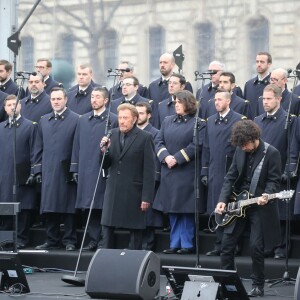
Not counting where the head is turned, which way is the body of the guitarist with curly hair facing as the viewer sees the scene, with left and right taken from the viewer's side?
facing the viewer and to the left of the viewer

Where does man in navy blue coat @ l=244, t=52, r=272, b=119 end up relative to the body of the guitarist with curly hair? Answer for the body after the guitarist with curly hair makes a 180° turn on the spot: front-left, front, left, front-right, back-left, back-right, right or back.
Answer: front-left

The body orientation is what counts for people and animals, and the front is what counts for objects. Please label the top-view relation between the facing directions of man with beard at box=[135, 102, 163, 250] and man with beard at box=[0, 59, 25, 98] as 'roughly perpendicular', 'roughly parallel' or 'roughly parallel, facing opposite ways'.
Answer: roughly parallel

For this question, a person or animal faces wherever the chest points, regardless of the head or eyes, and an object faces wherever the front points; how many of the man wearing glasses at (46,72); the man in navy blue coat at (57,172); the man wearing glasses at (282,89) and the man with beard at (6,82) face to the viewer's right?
0

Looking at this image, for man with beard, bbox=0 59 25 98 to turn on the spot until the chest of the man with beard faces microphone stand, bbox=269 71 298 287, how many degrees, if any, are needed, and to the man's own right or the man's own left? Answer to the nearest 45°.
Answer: approximately 90° to the man's own left

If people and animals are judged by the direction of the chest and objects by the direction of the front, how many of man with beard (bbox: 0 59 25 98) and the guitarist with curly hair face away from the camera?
0

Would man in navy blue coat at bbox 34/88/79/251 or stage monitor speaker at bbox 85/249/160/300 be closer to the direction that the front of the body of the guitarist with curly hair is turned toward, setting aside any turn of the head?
the stage monitor speaker

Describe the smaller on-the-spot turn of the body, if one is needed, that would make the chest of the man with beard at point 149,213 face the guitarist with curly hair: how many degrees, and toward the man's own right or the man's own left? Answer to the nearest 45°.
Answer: approximately 90° to the man's own left

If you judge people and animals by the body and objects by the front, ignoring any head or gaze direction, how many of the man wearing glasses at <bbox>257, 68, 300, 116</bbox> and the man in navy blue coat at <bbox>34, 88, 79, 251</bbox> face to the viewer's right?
0

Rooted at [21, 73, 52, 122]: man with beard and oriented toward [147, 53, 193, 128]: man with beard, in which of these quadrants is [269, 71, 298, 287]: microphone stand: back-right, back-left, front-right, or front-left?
front-right

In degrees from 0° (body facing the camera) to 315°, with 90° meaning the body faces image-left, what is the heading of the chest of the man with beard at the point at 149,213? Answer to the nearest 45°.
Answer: approximately 45°

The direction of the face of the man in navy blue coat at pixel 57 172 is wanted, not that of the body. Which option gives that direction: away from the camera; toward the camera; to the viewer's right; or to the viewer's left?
toward the camera

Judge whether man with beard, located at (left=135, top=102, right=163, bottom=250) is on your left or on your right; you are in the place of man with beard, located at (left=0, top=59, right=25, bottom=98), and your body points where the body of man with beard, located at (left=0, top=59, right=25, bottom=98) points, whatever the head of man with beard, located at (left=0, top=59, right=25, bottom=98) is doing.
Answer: on your left

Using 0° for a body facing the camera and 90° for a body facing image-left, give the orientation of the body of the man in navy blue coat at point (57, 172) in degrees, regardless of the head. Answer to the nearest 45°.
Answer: approximately 0°

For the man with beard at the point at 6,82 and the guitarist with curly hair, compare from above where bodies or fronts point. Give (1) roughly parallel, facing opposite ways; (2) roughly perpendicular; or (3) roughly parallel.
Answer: roughly parallel

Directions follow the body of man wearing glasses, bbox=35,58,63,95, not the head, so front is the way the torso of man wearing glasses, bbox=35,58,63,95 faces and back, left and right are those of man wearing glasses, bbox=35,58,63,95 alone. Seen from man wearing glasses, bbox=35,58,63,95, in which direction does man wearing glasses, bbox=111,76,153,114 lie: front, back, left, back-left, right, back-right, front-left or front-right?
left

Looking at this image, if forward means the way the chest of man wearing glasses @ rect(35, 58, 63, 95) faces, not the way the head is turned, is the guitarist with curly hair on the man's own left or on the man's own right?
on the man's own left
